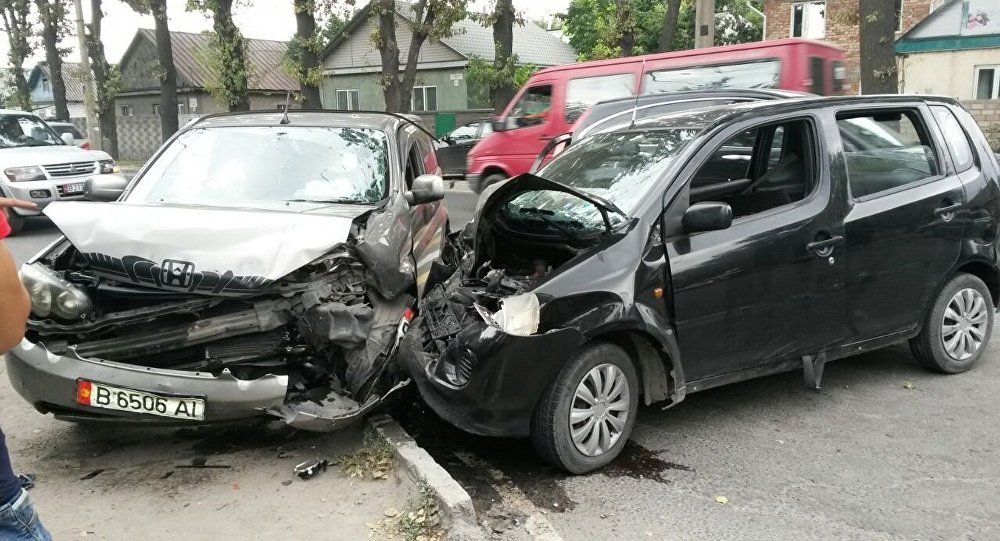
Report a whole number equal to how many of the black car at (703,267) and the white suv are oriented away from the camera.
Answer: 0

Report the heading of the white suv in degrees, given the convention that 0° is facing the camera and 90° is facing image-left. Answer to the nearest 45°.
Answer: approximately 315°

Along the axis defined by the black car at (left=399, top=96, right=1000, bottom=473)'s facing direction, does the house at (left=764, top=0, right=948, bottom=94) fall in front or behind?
behind

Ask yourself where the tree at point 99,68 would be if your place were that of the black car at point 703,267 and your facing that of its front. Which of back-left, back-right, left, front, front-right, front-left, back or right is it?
right

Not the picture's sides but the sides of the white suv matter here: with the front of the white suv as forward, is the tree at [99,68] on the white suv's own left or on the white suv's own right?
on the white suv's own left

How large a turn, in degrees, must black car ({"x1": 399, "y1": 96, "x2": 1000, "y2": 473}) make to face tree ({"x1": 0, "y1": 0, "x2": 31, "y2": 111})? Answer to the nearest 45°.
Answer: approximately 90° to its right

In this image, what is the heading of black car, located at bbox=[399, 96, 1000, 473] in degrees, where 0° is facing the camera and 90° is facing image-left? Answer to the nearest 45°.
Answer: approximately 45°

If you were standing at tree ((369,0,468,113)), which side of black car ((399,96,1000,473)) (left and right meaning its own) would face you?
right

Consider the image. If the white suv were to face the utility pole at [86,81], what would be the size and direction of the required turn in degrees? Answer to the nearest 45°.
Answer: approximately 135° to its left

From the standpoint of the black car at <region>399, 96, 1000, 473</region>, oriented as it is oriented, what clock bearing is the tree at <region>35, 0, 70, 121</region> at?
The tree is roughly at 3 o'clock from the black car.

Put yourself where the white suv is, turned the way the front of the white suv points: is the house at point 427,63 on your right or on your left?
on your left

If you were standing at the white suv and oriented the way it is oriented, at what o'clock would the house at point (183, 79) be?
The house is roughly at 8 o'clock from the white suv.
